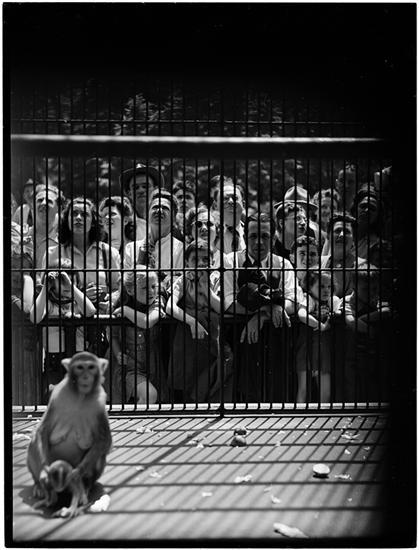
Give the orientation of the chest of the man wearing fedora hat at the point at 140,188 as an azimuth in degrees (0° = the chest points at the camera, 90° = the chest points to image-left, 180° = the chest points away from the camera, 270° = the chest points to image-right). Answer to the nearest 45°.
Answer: approximately 0°

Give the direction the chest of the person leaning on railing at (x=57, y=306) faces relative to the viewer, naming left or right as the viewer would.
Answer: facing the viewer

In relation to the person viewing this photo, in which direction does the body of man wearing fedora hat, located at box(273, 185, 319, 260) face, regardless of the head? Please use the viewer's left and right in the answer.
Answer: facing the viewer and to the right of the viewer

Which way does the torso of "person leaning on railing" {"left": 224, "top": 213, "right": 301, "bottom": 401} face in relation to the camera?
toward the camera

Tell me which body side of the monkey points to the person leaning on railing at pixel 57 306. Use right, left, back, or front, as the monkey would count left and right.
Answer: back

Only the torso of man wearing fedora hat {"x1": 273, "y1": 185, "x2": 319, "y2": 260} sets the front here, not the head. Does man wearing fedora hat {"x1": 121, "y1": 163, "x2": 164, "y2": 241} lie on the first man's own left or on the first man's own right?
on the first man's own right

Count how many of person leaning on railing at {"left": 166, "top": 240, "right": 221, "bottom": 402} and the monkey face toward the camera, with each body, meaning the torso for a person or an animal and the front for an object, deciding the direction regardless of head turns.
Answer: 2

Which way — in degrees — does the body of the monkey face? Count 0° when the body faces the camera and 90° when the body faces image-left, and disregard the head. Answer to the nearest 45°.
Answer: approximately 0°

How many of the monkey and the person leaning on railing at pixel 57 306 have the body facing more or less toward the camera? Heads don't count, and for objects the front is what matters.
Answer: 2
